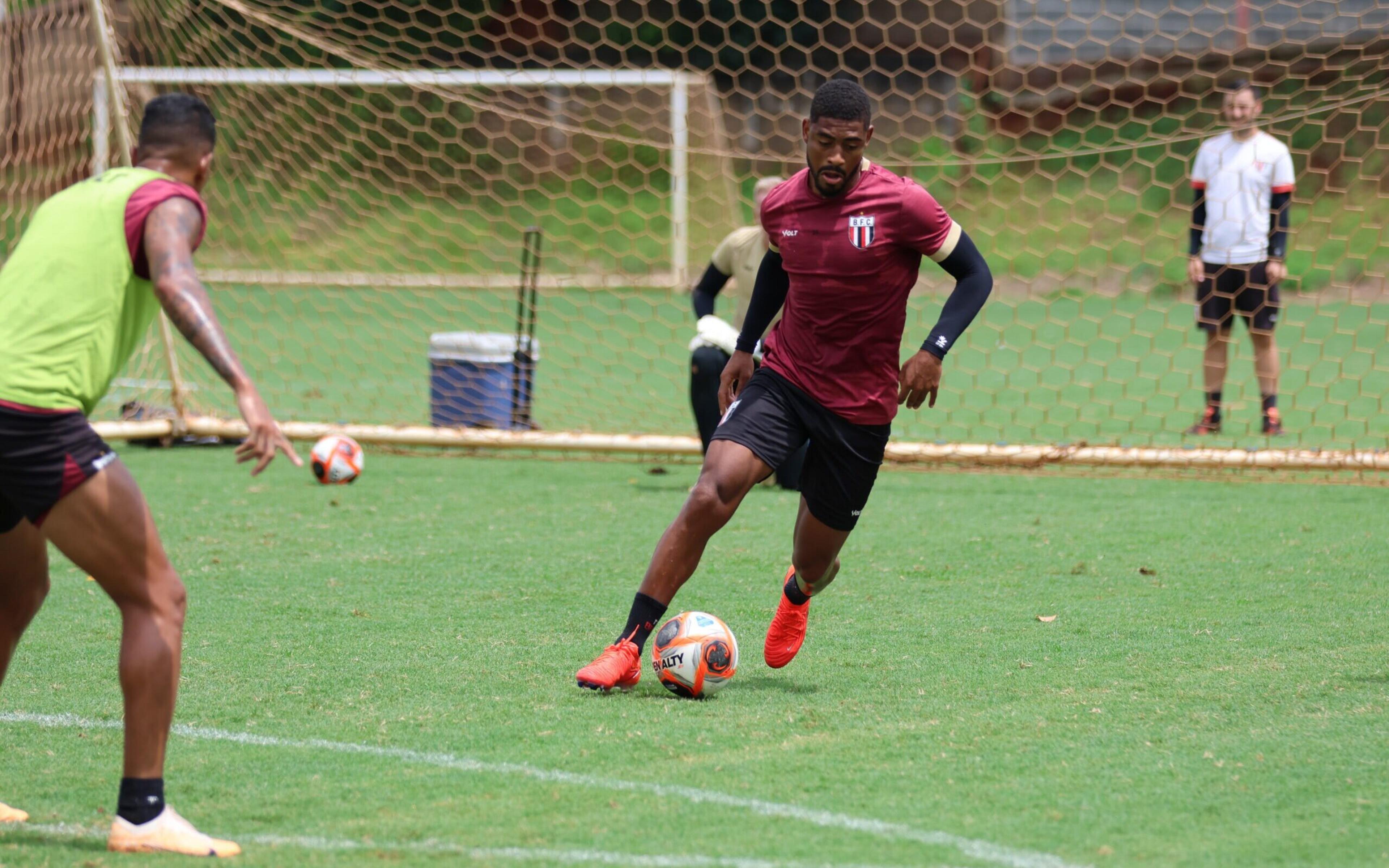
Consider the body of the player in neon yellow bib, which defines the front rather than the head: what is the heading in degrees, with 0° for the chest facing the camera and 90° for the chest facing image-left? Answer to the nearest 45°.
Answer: approximately 225°

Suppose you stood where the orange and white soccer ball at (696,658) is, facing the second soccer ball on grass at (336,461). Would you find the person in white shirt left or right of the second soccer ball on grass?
right

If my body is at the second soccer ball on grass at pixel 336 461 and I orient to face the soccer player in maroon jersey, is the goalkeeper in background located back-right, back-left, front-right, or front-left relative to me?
front-left

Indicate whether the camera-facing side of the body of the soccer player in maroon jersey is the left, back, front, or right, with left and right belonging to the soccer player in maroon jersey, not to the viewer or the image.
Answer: front

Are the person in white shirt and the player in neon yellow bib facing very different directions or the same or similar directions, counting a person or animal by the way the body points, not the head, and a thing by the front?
very different directions

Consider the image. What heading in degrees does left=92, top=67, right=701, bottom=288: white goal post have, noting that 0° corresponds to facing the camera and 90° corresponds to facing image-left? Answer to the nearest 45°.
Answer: approximately 0°

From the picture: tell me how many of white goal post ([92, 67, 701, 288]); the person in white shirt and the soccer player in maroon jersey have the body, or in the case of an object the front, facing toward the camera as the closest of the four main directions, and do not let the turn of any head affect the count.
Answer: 3

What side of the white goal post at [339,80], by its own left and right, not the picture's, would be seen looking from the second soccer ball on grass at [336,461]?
front

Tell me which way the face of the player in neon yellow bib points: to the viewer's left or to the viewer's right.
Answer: to the viewer's right

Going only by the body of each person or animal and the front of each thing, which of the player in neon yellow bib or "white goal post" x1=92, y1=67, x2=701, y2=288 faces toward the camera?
the white goal post

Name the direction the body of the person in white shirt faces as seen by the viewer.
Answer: toward the camera

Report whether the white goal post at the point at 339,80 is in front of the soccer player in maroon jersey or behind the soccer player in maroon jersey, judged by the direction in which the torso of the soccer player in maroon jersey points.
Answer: behind

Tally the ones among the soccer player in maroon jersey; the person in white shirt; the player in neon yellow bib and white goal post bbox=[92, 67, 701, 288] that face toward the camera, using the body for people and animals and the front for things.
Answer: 3

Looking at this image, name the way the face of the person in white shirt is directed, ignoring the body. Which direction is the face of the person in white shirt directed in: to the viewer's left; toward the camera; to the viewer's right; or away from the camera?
toward the camera

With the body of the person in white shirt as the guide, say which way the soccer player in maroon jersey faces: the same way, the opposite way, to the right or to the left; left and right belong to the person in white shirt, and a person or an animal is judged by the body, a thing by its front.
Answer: the same way
